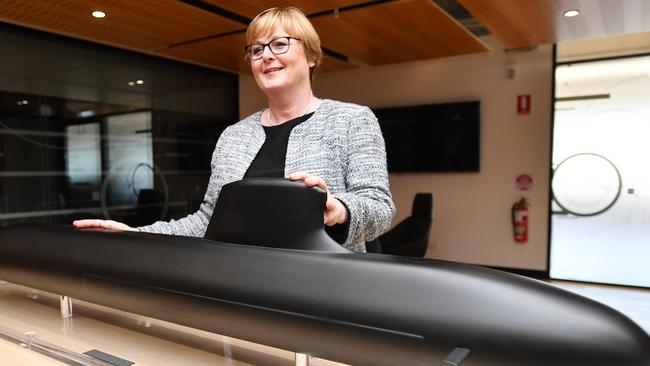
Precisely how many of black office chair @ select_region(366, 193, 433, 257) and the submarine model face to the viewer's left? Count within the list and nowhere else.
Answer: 1

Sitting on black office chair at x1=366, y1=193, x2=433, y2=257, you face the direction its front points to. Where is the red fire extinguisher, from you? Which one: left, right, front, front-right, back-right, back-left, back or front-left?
back-right

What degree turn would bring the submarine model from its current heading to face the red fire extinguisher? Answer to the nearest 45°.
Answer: approximately 90° to its left

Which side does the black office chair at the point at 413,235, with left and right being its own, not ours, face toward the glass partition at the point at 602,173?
back

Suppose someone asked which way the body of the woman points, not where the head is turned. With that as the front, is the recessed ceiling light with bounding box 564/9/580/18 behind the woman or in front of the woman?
behind

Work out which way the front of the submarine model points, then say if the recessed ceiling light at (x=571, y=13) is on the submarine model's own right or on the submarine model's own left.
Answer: on the submarine model's own left

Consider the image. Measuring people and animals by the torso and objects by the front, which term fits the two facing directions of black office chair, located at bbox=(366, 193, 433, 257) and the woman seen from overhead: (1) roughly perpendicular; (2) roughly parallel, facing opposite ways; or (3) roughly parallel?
roughly perpendicular

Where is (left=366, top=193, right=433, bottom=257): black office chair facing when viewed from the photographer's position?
facing to the left of the viewer

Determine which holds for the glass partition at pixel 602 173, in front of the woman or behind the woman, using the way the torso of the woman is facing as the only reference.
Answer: behind

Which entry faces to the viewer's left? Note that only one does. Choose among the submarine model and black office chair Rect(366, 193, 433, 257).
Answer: the black office chair
